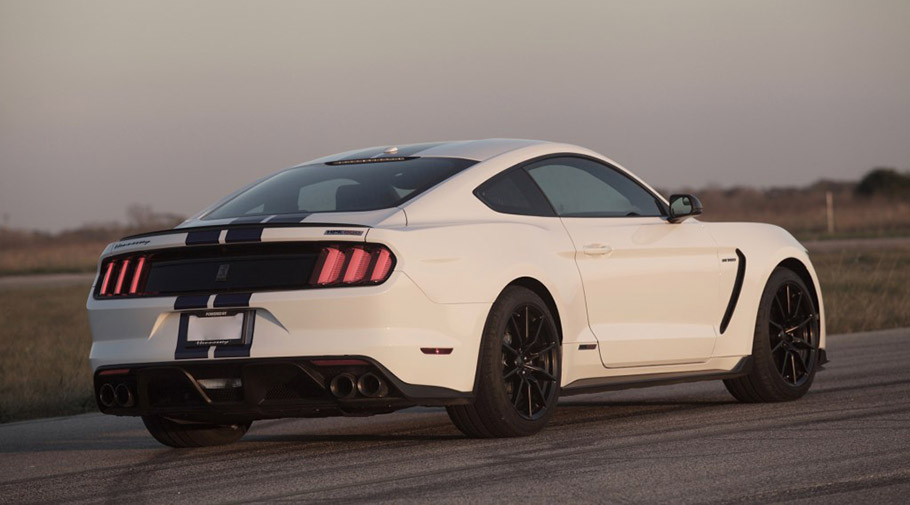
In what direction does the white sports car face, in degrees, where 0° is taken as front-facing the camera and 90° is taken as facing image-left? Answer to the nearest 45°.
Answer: approximately 225°
